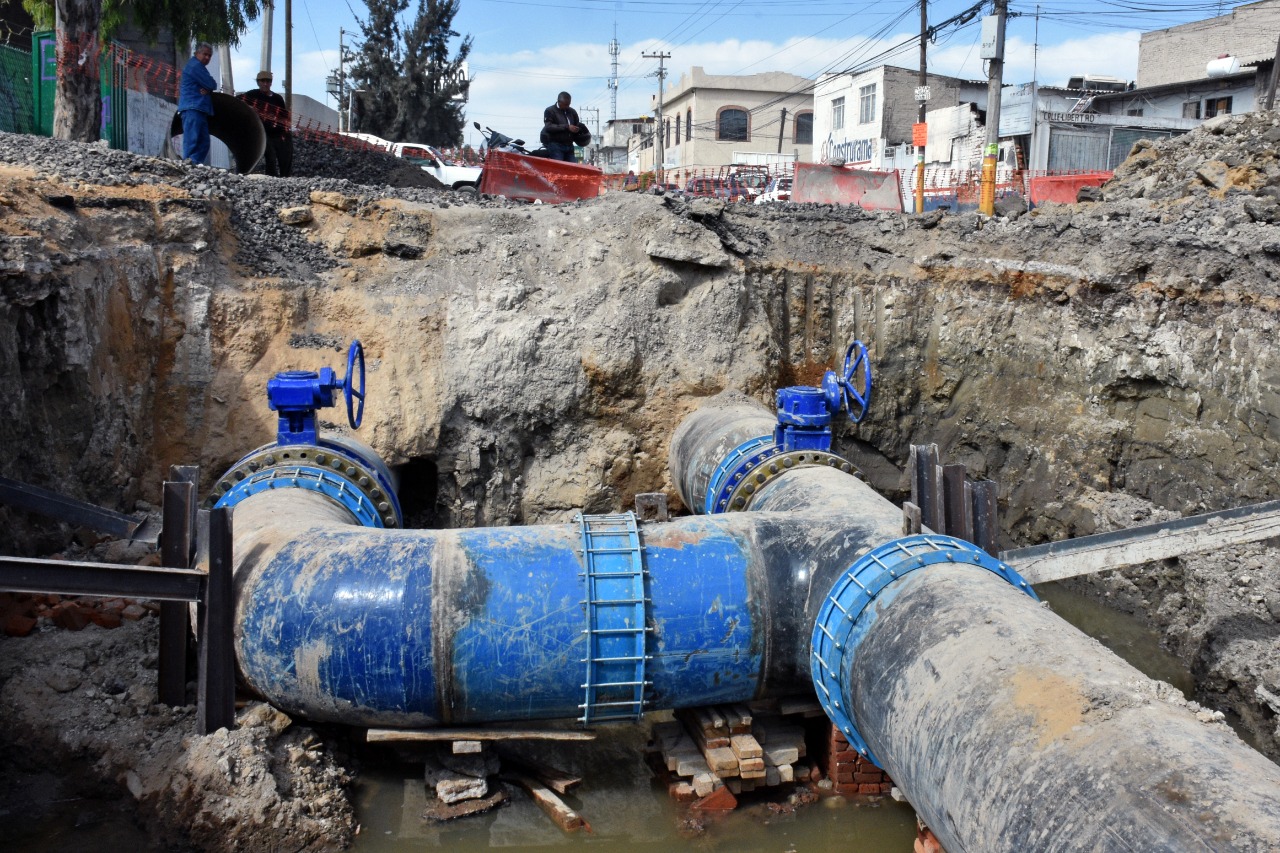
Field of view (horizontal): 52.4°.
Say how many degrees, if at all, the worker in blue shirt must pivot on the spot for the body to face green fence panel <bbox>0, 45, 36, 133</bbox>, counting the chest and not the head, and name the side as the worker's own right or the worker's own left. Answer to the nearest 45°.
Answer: approximately 135° to the worker's own left

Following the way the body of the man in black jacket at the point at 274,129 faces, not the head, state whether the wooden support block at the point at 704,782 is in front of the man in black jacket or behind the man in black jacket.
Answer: in front

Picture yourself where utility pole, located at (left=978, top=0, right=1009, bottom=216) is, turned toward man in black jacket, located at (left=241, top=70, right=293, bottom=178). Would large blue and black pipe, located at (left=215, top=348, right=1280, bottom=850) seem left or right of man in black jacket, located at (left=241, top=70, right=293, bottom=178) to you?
left

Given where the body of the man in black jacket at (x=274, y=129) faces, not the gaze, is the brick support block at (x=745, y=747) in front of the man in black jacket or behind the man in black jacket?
in front

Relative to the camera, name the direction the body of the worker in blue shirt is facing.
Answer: to the viewer's right

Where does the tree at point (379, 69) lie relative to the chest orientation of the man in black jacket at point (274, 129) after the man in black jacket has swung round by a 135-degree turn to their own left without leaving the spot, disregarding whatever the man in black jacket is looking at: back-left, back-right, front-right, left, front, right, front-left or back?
front-left

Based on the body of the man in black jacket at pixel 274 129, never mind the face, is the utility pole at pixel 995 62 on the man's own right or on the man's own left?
on the man's own left

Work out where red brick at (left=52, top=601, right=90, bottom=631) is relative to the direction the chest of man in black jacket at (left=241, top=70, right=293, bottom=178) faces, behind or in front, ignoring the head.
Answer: in front

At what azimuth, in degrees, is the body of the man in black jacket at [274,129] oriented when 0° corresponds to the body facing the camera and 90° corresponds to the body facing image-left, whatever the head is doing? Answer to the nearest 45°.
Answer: approximately 0°

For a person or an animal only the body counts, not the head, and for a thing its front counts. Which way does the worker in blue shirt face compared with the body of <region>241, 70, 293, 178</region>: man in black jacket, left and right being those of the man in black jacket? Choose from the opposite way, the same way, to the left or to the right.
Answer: to the left

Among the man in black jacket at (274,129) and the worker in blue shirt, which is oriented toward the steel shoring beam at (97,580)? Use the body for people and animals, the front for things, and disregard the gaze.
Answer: the man in black jacket

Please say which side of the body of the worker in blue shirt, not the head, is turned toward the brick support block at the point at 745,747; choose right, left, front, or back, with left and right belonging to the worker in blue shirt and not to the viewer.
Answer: right
